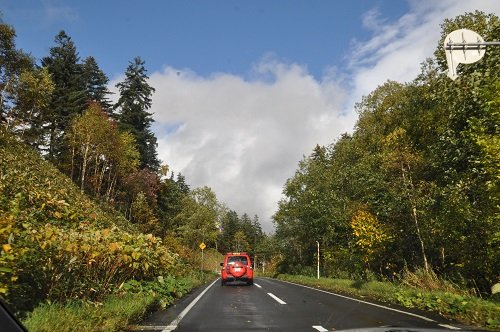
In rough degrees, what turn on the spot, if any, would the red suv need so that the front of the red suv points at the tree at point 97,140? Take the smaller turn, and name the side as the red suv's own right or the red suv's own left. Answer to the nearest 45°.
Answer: approximately 45° to the red suv's own left

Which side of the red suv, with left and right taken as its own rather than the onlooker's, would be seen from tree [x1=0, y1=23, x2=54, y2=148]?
left

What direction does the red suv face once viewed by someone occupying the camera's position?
facing away from the viewer
